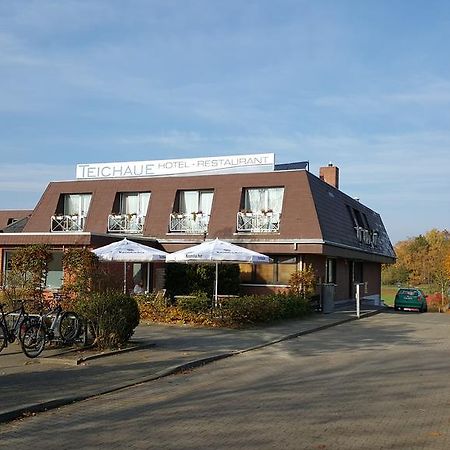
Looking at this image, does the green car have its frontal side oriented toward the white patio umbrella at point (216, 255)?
no

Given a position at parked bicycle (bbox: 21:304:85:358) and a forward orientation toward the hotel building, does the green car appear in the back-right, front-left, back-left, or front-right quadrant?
front-right

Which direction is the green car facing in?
away from the camera

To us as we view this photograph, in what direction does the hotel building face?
facing the viewer and to the left of the viewer

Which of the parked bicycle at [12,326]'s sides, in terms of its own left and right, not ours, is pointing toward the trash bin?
front

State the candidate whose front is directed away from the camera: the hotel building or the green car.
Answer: the green car

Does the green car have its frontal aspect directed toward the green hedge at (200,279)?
no

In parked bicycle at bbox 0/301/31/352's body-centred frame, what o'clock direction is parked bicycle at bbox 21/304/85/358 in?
parked bicycle at bbox 21/304/85/358 is roughly at 1 o'clock from parked bicycle at bbox 0/301/31/352.

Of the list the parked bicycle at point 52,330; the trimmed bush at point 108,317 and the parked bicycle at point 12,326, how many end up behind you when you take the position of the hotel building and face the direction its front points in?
0

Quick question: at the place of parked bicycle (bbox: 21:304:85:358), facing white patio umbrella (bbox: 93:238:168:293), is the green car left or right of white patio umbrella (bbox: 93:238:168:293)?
right

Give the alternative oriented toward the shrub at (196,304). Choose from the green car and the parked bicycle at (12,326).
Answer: the parked bicycle
